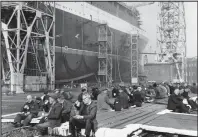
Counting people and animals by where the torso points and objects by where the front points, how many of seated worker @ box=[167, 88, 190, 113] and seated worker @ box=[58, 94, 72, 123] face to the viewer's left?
1

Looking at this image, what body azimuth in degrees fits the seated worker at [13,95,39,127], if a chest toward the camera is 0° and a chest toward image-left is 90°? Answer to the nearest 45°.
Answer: approximately 45°

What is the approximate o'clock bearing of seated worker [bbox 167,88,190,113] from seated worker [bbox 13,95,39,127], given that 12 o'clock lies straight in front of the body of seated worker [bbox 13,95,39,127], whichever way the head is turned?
seated worker [bbox 167,88,190,113] is roughly at 8 o'clock from seated worker [bbox 13,95,39,127].

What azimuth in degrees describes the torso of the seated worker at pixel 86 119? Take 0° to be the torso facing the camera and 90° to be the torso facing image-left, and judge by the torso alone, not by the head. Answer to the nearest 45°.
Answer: approximately 45°

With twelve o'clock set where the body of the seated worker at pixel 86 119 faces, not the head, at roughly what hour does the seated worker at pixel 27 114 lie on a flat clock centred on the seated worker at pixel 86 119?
the seated worker at pixel 27 114 is roughly at 3 o'clock from the seated worker at pixel 86 119.

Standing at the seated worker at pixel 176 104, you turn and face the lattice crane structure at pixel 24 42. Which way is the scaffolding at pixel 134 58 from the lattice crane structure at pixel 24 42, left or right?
right
